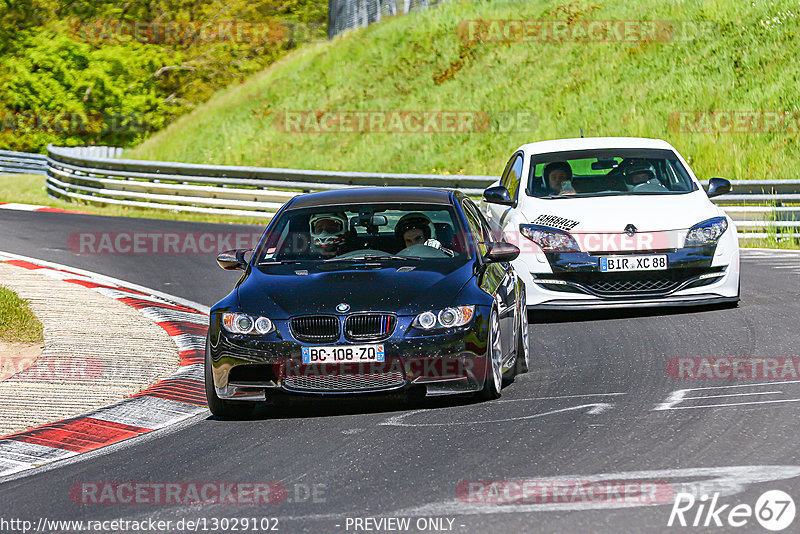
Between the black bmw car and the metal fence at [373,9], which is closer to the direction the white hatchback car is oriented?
the black bmw car

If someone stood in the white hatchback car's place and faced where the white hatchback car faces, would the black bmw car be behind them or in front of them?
in front

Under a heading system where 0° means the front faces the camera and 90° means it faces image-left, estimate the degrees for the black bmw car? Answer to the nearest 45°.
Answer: approximately 0°

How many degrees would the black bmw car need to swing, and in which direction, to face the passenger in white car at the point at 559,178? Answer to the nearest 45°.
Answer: approximately 135° to its left

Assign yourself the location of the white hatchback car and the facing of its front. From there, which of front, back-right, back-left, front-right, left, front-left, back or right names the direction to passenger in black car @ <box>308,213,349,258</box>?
front-right

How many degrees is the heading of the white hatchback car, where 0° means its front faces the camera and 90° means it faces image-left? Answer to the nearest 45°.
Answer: approximately 0°

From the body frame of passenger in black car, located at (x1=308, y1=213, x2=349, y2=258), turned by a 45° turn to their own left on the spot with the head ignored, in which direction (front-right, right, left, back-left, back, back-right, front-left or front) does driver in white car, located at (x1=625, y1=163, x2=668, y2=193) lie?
left
